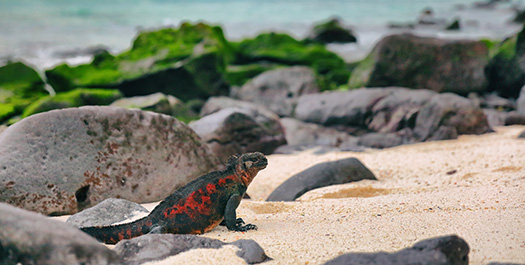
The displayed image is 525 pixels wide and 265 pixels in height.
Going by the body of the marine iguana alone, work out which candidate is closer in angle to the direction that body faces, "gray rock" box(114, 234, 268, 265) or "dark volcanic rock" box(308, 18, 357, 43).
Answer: the dark volcanic rock

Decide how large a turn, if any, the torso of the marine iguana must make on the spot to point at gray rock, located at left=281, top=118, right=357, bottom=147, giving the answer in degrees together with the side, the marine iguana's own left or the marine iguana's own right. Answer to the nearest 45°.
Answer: approximately 45° to the marine iguana's own left

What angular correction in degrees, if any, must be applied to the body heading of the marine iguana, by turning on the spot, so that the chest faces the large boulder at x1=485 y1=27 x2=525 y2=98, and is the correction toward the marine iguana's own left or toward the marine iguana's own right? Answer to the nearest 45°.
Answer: approximately 45° to the marine iguana's own left

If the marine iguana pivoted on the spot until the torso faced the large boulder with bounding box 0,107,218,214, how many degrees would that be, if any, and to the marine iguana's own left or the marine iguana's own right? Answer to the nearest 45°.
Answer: approximately 135° to the marine iguana's own left

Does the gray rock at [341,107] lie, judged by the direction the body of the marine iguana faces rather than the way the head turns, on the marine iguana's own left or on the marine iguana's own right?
on the marine iguana's own left

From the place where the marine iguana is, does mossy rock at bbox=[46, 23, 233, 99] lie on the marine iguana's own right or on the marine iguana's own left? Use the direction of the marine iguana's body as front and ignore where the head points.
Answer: on the marine iguana's own left

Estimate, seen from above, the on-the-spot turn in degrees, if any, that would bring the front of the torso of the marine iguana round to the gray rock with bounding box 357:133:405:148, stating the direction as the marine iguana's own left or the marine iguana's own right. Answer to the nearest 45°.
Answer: approximately 45° to the marine iguana's own left

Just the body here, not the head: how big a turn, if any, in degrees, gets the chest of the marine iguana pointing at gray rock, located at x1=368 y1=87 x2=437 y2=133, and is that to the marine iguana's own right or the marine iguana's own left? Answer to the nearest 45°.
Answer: approximately 45° to the marine iguana's own left

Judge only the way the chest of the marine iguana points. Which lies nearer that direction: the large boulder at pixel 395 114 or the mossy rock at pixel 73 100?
the large boulder

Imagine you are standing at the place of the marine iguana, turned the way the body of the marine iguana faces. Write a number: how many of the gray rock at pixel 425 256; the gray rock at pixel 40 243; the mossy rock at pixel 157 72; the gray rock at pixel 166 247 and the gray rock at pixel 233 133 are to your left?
2

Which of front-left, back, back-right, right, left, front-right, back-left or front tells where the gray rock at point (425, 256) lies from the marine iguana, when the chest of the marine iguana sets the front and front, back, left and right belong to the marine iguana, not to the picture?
front-right

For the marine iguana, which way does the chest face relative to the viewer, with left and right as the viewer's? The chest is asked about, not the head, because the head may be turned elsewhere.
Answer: facing to the right of the viewer

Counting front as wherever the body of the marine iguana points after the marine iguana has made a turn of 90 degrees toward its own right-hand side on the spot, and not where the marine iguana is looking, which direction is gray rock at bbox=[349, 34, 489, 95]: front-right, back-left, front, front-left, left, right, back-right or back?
back-left

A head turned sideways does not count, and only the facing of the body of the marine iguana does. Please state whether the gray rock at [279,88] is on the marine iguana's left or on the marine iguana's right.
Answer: on the marine iguana's left

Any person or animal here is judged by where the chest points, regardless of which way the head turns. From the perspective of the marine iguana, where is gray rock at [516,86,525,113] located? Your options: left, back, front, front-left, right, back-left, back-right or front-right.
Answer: front-left
